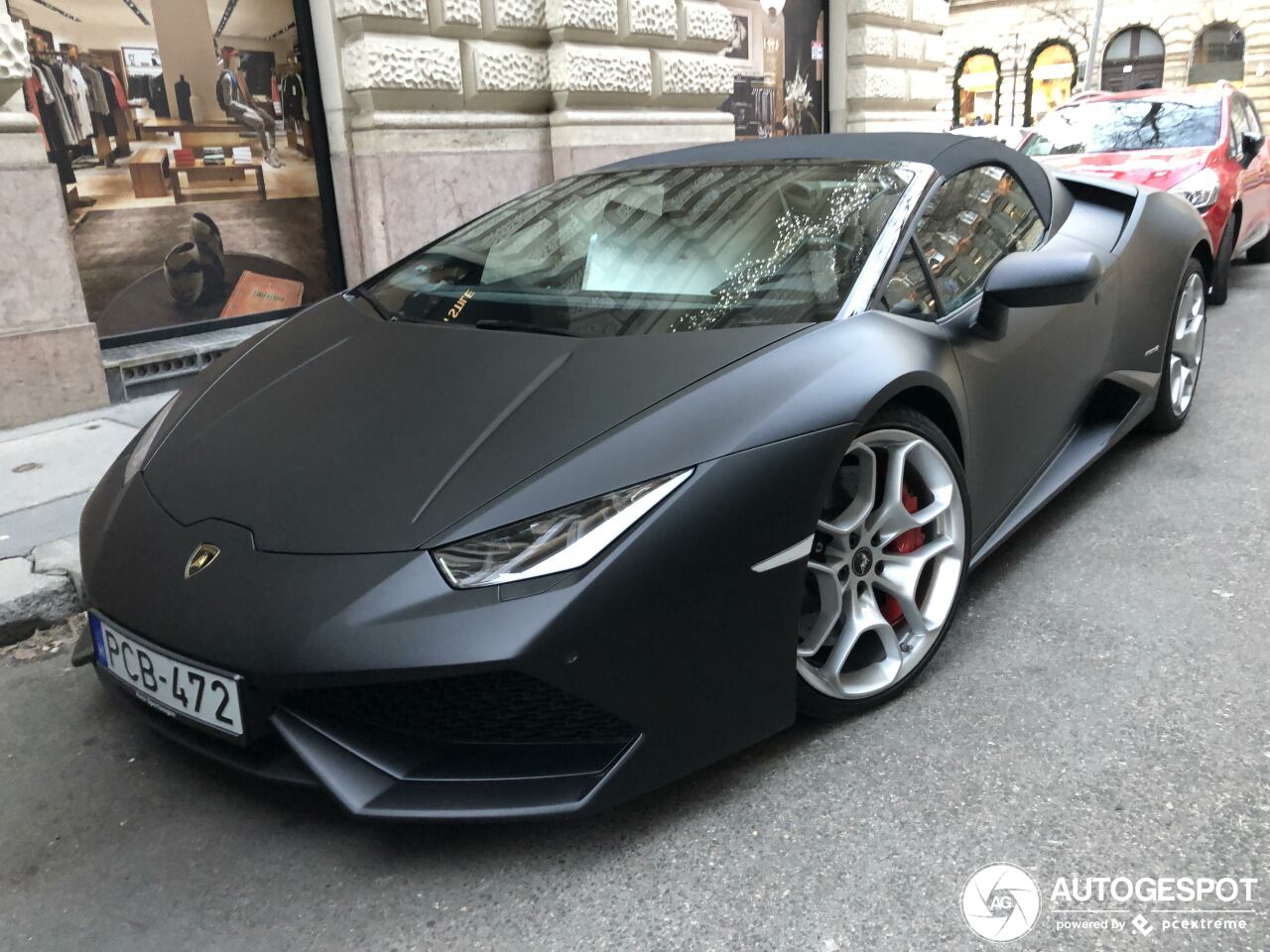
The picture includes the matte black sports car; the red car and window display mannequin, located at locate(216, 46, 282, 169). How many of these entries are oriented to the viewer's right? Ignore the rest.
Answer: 1

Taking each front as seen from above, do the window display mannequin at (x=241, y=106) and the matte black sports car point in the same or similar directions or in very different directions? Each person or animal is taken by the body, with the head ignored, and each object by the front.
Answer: very different directions

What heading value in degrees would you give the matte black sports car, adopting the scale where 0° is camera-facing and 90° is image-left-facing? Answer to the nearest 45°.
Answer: approximately 45°

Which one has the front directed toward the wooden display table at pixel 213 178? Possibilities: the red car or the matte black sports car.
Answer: the red car

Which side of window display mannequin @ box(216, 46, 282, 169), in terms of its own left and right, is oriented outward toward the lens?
right

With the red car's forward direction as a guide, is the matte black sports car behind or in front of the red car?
in front

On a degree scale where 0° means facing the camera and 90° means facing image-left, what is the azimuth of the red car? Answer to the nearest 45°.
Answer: approximately 45°

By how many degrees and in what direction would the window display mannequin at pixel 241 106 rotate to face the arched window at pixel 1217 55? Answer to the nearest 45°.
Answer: approximately 45° to its left

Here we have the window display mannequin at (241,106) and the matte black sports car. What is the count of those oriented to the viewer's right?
1

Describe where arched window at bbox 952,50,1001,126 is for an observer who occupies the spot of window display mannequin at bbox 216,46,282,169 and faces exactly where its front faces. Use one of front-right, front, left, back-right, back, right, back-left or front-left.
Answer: front-left

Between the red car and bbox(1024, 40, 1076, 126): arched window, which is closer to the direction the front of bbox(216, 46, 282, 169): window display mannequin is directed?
the red car

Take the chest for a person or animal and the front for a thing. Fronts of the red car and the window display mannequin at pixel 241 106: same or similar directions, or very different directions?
very different directions

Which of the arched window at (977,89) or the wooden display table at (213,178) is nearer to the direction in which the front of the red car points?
the wooden display table

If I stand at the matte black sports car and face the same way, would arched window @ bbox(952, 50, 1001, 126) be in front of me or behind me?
behind
